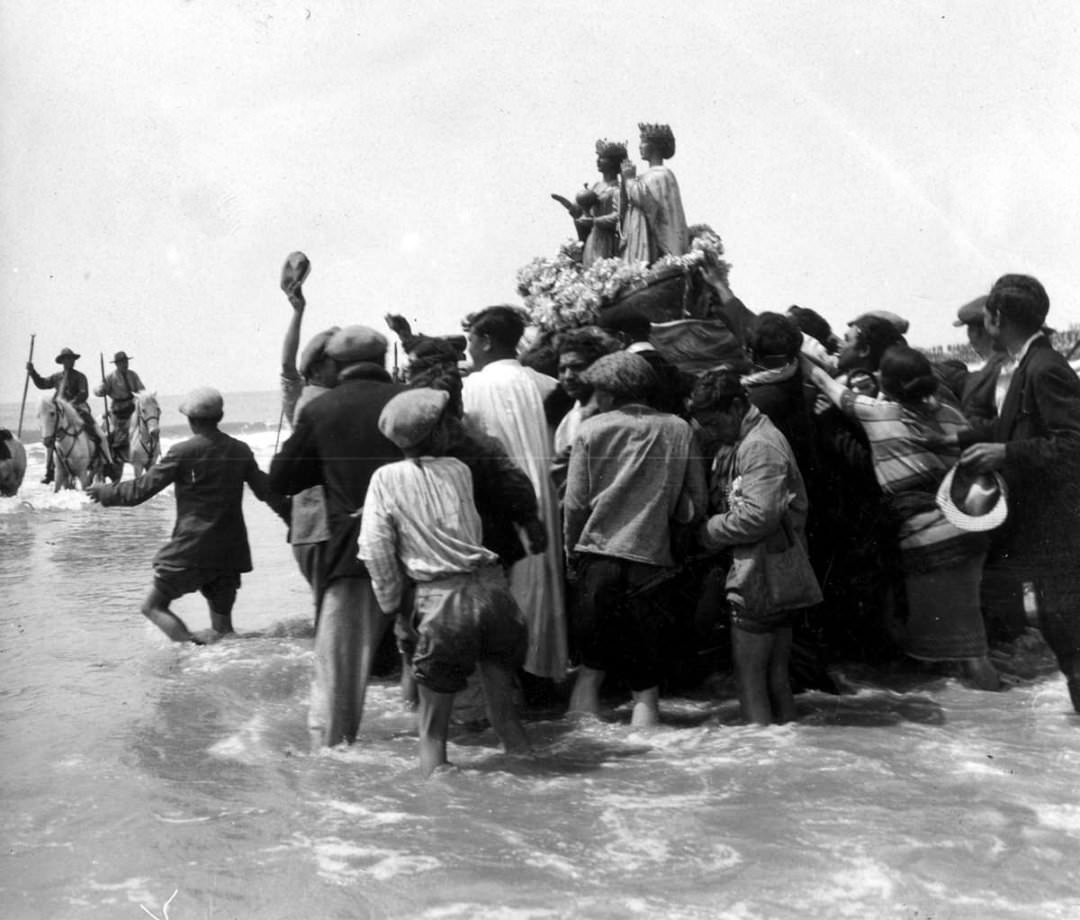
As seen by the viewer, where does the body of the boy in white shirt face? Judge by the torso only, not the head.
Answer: away from the camera

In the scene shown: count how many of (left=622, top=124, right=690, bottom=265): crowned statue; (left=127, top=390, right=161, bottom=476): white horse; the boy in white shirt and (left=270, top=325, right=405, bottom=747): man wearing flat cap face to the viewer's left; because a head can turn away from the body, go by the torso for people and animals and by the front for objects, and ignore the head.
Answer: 1

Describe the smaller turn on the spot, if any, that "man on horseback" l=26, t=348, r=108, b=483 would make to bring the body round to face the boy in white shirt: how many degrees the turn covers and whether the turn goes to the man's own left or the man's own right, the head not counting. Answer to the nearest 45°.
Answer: approximately 45° to the man's own left

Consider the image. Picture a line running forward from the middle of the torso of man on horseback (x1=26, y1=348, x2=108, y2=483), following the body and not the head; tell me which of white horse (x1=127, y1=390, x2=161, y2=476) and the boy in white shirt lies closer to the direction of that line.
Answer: the boy in white shirt

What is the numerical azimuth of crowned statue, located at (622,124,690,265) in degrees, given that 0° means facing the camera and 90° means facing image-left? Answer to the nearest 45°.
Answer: approximately 90°

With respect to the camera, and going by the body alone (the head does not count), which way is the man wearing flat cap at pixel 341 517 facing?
away from the camera

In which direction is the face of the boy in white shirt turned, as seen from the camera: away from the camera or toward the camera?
away from the camera

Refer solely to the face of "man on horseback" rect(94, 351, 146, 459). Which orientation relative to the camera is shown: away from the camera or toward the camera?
toward the camera

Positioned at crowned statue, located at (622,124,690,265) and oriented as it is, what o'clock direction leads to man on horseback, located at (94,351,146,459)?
The man on horseback is roughly at 2 o'clock from the crowned statue.

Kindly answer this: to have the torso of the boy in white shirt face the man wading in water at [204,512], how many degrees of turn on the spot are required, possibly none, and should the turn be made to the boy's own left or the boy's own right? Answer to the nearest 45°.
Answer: approximately 45° to the boy's own left

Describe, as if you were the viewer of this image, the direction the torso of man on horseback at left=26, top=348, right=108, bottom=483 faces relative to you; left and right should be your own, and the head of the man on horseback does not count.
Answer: facing the viewer and to the left of the viewer

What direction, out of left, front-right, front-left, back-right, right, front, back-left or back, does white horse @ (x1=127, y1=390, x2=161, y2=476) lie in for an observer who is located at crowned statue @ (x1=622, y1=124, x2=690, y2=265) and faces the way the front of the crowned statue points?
front-right

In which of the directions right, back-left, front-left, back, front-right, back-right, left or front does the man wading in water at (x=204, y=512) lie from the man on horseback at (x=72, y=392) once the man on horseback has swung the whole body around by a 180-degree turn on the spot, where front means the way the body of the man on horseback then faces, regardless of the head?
back-right

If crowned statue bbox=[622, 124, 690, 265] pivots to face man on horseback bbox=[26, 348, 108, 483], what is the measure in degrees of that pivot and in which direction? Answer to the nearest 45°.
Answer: approximately 45° to its right

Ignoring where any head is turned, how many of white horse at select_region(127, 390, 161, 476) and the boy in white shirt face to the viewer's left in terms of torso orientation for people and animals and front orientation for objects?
0
